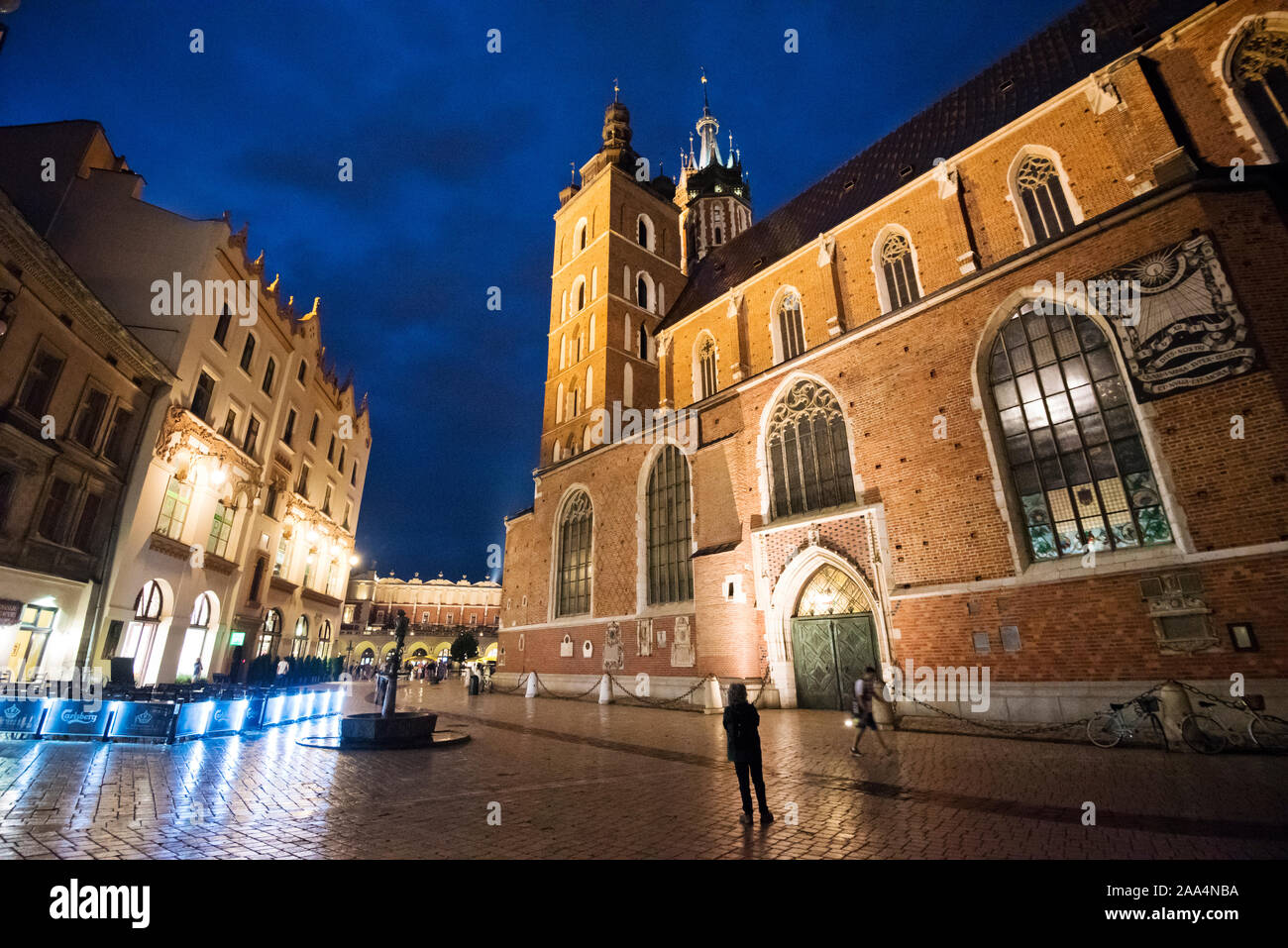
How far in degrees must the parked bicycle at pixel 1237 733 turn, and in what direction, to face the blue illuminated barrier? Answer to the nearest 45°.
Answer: approximately 135° to its right

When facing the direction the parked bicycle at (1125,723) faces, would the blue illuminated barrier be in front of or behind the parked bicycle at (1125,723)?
behind

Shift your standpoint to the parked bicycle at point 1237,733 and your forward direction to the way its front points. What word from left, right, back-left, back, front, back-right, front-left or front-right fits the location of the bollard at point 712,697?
back

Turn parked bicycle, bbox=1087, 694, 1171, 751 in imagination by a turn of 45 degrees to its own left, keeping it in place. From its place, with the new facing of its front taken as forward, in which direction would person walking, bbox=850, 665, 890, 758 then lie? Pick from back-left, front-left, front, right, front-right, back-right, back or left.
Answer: back

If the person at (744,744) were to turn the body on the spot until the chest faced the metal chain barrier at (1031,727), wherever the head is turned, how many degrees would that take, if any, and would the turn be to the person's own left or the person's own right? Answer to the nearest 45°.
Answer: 0° — they already face it

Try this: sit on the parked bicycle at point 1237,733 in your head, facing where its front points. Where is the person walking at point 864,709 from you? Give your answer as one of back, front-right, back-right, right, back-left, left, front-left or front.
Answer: back-right

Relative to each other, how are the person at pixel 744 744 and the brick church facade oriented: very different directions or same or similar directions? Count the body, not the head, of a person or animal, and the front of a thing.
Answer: very different directions

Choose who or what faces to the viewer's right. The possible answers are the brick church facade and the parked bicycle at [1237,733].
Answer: the parked bicycle

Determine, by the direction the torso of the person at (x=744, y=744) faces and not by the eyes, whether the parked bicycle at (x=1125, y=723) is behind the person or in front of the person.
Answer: in front

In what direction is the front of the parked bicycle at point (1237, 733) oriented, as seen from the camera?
facing to the right of the viewer

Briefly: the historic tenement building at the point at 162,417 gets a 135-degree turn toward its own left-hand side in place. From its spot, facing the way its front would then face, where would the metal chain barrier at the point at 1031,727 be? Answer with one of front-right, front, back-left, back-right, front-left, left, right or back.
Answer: back-right

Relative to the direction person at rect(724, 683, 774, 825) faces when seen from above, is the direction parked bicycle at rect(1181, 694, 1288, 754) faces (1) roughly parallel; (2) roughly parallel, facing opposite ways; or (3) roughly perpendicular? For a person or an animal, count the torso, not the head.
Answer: roughly perpendicular

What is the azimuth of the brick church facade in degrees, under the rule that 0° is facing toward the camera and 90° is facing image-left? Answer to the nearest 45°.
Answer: approximately 45°

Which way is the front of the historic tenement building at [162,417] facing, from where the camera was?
facing the viewer and to the right of the viewer

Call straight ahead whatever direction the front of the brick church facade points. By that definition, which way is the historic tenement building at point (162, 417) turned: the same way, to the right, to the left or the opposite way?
the opposite way
